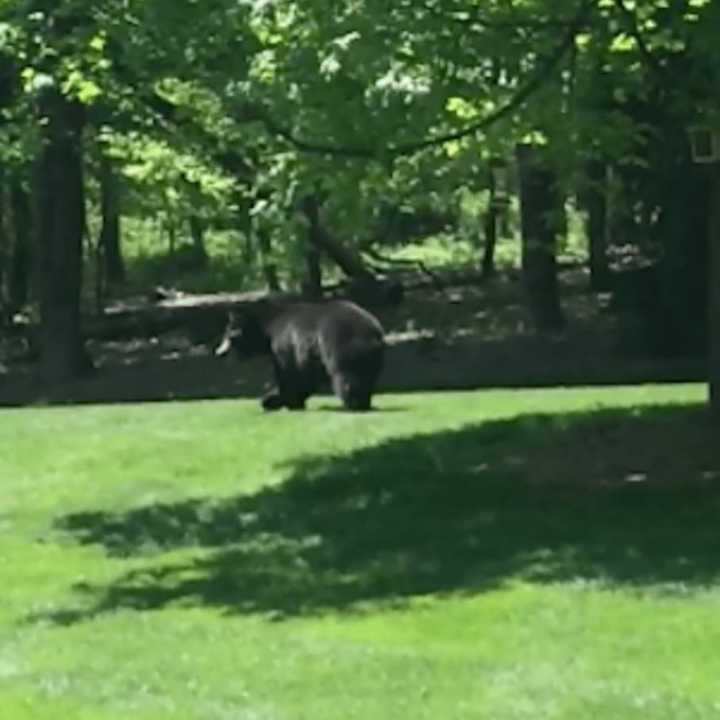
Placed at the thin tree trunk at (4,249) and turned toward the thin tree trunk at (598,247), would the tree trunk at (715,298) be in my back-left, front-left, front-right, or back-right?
front-right

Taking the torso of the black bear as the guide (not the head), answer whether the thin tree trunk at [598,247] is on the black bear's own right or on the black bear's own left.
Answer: on the black bear's own right

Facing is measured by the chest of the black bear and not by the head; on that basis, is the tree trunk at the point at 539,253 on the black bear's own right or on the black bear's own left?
on the black bear's own right

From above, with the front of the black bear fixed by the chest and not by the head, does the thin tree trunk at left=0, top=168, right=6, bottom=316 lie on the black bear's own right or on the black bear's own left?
on the black bear's own right

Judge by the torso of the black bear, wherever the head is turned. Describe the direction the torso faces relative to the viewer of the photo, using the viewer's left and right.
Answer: facing to the left of the viewer

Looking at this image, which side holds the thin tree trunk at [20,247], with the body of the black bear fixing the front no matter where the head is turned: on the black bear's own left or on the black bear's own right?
on the black bear's own right

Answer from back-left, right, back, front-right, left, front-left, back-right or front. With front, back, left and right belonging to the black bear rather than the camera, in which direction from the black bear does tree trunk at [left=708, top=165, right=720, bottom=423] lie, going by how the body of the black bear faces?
back-left

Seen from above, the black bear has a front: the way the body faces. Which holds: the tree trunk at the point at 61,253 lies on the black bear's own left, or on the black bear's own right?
on the black bear's own right
